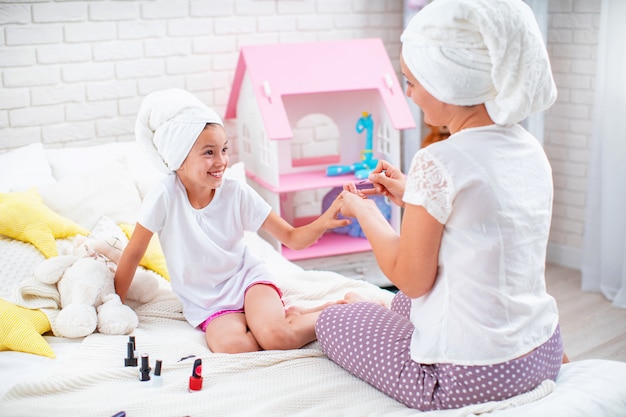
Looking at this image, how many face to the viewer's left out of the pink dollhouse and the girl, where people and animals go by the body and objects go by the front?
0

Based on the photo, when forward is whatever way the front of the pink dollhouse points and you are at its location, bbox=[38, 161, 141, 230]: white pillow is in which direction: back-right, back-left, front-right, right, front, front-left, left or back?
right

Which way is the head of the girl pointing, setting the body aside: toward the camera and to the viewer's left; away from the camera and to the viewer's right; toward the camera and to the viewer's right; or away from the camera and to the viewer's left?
toward the camera and to the viewer's right

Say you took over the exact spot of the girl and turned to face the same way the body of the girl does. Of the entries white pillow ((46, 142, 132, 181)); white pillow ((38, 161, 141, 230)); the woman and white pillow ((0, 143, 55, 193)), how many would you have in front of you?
1

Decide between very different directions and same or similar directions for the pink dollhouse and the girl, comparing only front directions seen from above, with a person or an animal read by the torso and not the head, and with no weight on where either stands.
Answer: same or similar directions

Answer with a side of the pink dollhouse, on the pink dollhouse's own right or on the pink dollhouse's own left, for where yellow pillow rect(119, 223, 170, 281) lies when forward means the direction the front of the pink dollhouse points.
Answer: on the pink dollhouse's own right

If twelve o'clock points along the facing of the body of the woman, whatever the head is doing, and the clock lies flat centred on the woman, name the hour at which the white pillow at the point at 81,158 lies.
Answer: The white pillow is roughly at 12 o'clock from the woman.

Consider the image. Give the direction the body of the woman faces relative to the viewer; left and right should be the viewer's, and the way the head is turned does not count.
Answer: facing away from the viewer and to the left of the viewer

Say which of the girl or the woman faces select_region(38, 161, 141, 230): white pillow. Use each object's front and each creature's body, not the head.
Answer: the woman

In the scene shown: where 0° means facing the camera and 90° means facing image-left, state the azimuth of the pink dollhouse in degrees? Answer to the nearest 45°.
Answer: approximately 315°

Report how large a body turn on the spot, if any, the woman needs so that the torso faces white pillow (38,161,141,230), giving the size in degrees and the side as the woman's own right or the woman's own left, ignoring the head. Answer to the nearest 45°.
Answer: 0° — they already face it

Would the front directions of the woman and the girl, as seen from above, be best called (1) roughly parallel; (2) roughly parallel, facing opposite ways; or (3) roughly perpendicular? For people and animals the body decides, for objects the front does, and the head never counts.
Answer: roughly parallel, facing opposite ways

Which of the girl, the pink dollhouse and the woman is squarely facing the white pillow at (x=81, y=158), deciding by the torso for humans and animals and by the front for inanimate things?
the woman

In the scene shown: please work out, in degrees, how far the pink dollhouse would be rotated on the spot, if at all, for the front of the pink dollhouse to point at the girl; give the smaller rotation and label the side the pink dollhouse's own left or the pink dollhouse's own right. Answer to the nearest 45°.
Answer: approximately 45° to the pink dollhouse's own right

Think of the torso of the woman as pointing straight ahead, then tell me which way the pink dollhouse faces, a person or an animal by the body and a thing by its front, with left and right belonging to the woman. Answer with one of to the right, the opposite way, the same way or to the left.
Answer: the opposite way
